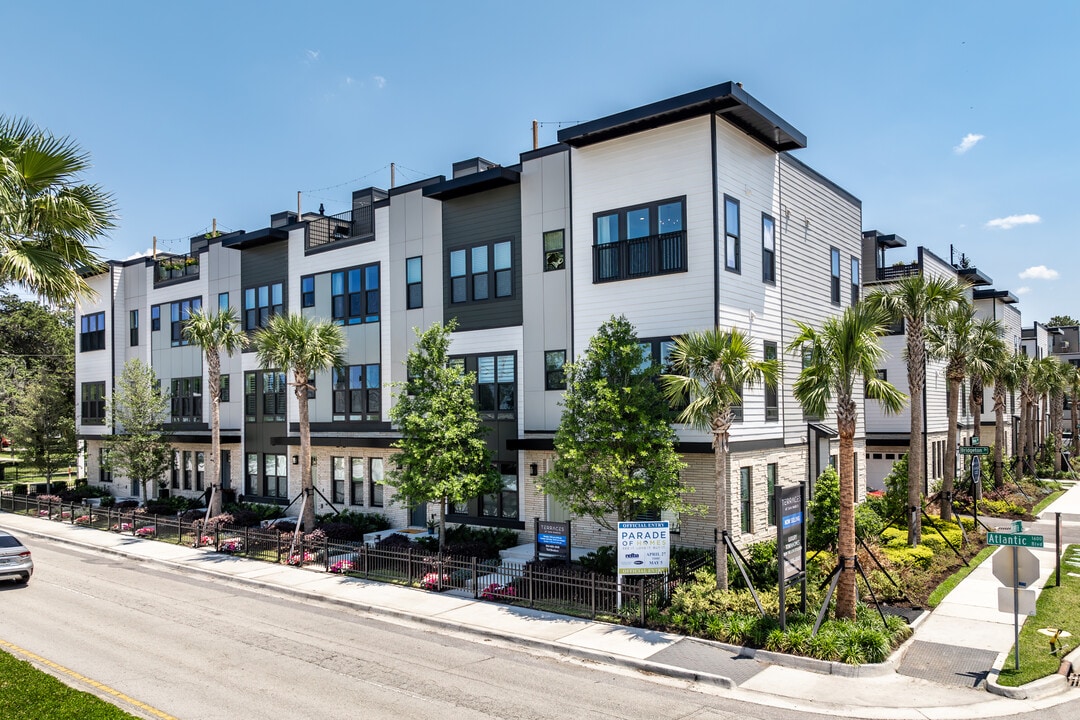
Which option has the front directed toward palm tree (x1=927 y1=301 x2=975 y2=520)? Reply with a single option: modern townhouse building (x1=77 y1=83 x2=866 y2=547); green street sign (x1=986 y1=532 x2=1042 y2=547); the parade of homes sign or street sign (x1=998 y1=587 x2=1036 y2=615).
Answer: the street sign

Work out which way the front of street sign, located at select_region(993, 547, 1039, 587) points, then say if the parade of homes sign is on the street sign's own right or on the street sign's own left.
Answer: on the street sign's own left

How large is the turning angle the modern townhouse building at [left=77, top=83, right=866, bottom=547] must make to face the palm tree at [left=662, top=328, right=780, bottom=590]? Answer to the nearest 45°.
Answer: approximately 45° to its left

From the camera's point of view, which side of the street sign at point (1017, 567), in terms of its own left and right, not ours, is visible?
back

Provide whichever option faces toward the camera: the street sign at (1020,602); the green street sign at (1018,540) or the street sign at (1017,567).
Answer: the green street sign

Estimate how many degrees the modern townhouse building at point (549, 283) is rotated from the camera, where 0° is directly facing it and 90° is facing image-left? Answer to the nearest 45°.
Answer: approximately 45°

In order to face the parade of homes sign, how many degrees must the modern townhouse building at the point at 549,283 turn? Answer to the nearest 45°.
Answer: approximately 45° to its left

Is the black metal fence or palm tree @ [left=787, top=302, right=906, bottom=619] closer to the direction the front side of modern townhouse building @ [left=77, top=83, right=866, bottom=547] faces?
the black metal fence

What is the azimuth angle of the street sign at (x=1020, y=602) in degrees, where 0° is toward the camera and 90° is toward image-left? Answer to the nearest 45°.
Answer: approximately 180°

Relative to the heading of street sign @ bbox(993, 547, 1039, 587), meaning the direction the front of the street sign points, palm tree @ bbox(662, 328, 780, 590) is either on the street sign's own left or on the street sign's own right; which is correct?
on the street sign's own left
